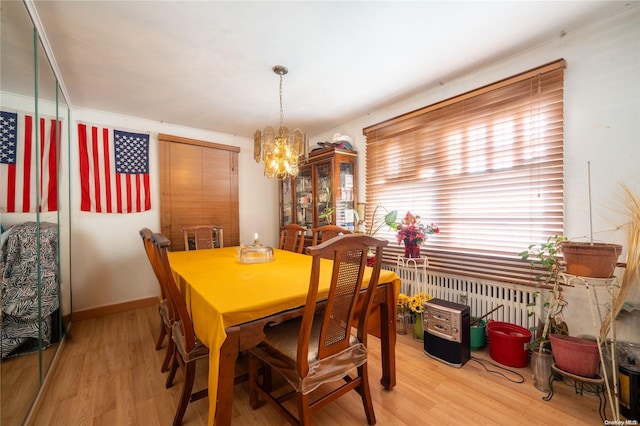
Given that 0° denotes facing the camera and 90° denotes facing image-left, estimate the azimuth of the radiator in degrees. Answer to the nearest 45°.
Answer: approximately 45°

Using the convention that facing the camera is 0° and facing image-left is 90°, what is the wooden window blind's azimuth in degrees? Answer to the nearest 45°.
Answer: approximately 45°

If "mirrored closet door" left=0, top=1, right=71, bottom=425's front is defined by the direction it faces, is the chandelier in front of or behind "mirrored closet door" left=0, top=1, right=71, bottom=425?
in front

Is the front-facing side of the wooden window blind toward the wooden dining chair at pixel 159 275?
yes

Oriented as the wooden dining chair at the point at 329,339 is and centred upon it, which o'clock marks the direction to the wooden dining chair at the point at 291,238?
the wooden dining chair at the point at 291,238 is roughly at 1 o'clock from the wooden dining chair at the point at 329,339.

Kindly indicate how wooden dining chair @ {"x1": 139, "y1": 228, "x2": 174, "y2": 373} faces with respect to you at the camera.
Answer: facing to the right of the viewer

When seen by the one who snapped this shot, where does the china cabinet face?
facing the viewer and to the left of the viewer

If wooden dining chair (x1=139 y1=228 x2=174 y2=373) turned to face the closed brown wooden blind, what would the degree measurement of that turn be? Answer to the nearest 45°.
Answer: approximately 90° to its left

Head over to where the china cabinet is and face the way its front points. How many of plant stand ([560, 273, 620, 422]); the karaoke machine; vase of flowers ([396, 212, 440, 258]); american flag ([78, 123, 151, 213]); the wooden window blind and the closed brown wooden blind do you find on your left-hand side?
4

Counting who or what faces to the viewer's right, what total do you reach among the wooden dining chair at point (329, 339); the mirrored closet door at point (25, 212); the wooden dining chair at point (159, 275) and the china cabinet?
2

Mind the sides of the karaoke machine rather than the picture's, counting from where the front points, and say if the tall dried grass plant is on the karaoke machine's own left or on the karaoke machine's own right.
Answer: on the karaoke machine's own left

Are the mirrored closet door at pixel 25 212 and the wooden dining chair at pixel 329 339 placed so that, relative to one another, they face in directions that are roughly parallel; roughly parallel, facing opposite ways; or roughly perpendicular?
roughly perpendicular

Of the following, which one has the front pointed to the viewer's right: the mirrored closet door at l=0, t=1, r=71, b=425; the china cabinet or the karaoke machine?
the mirrored closet door

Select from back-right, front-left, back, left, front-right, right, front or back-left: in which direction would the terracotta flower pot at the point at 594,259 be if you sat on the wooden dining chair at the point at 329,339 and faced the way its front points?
back-right
